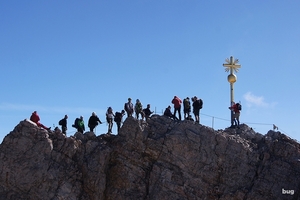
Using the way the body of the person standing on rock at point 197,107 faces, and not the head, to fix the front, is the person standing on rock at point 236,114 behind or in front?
behind

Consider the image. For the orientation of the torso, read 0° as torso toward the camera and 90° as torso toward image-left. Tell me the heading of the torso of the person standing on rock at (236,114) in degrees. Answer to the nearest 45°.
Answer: approximately 90°

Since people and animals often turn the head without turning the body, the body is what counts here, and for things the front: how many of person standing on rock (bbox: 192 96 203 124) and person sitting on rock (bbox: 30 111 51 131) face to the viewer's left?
1

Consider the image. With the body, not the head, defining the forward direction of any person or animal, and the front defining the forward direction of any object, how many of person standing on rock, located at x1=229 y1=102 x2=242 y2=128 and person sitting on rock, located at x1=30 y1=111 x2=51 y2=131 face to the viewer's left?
1
